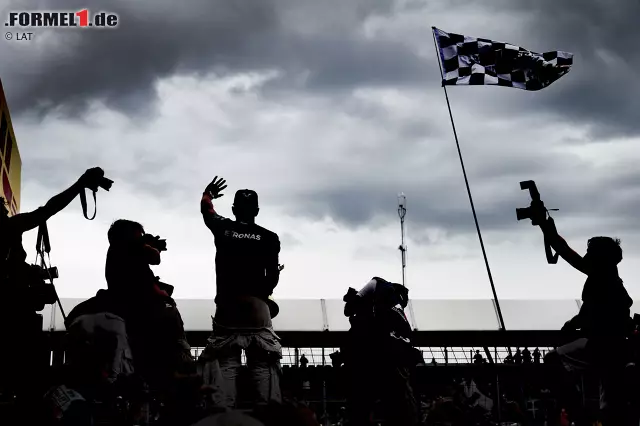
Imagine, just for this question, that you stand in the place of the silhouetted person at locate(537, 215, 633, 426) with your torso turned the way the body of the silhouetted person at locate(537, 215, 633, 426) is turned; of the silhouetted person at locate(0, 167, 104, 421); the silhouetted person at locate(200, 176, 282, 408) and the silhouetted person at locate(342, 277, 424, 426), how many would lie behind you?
0

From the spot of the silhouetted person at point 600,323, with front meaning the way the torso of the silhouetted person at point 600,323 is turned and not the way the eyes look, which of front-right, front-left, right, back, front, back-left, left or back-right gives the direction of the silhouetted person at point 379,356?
front

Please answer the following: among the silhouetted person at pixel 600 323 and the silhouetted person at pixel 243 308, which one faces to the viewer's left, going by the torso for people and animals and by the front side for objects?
the silhouetted person at pixel 600 323

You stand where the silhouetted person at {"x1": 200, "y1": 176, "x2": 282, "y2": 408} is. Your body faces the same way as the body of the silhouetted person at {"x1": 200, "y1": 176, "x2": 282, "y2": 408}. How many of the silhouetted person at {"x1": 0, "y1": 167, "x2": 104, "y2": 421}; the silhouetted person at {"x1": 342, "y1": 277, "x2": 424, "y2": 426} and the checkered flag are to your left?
1

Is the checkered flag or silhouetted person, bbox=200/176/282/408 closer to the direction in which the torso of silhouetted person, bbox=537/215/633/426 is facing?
the silhouetted person

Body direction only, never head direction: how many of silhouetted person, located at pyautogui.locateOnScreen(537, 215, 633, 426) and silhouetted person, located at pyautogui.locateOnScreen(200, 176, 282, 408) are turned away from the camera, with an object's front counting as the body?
1

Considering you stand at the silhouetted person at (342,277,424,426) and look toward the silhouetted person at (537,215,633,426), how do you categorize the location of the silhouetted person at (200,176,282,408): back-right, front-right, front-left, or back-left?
back-right

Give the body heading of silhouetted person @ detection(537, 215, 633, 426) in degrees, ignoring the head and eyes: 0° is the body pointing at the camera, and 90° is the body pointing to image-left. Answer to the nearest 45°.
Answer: approximately 90°

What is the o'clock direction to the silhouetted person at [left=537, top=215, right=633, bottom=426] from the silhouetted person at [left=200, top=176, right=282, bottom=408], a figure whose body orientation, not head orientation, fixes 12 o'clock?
the silhouetted person at [left=537, top=215, right=633, bottom=426] is roughly at 3 o'clock from the silhouetted person at [left=200, top=176, right=282, bottom=408].

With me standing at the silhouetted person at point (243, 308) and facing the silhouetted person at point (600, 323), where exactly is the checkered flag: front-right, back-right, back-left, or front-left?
front-left

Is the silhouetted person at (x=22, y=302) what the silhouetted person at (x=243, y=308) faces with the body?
no

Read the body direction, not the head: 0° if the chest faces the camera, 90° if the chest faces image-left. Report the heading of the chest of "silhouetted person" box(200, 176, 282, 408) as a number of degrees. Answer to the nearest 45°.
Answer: approximately 180°

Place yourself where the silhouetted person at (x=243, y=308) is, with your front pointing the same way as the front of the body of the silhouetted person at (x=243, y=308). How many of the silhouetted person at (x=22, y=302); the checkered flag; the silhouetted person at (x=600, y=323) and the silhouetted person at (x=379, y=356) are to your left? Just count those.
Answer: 1

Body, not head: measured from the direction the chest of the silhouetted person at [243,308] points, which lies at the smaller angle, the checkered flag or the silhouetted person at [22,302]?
the checkered flag
